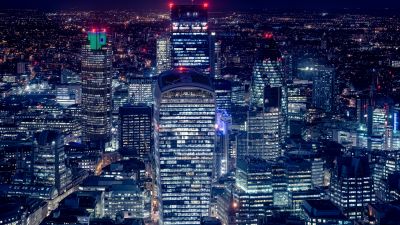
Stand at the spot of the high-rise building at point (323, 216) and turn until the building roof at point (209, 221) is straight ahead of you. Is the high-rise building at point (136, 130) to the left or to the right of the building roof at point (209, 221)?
right

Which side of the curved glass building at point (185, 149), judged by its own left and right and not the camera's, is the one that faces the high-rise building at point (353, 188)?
left

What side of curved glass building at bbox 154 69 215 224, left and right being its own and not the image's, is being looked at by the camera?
front

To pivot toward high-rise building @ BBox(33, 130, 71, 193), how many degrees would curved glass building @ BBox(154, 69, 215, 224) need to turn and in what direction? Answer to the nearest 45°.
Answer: approximately 135° to its right

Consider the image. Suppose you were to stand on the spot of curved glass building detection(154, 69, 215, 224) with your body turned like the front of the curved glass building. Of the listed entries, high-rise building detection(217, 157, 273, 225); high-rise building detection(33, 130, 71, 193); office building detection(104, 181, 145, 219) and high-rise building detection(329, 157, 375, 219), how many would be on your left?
2

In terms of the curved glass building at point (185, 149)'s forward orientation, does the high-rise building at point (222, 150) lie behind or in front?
behind

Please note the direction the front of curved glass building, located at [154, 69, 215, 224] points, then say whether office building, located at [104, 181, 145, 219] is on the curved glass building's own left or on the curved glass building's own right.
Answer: on the curved glass building's own right
